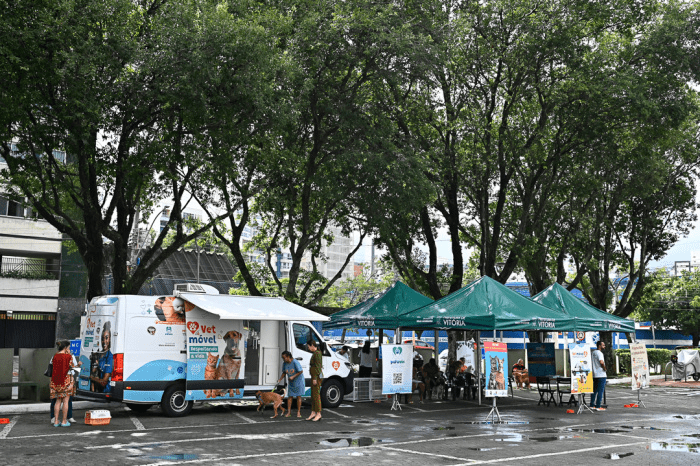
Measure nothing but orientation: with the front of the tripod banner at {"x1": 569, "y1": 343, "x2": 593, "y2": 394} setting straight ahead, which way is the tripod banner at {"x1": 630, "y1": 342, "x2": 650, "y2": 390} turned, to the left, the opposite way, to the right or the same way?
the same way

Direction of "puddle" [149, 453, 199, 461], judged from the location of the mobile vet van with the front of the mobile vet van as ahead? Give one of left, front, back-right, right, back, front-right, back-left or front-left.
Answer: back-right

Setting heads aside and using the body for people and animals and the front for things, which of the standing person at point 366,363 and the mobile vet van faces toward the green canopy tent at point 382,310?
the mobile vet van

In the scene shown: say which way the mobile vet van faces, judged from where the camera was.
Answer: facing away from the viewer and to the right of the viewer

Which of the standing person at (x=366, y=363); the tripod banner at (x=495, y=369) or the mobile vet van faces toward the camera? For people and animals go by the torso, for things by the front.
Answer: the tripod banner

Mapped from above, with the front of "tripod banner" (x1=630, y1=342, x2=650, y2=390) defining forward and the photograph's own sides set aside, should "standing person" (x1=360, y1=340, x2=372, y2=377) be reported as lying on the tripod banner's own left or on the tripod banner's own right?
on the tripod banner's own right

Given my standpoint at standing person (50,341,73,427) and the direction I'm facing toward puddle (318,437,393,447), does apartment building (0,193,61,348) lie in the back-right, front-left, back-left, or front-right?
back-left

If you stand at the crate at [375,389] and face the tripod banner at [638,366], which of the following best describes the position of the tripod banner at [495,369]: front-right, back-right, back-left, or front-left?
front-right

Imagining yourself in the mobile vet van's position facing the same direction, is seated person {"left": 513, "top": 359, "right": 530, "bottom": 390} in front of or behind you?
in front

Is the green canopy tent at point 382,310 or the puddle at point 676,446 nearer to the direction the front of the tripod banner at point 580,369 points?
the puddle

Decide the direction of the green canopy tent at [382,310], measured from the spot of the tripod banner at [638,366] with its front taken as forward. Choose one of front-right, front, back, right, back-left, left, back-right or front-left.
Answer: right

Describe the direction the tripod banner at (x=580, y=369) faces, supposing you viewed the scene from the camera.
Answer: facing the viewer

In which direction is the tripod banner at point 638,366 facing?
toward the camera

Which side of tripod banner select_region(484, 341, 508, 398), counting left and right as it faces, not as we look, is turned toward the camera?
front

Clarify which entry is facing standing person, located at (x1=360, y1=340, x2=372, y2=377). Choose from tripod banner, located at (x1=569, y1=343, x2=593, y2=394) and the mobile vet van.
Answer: the mobile vet van
